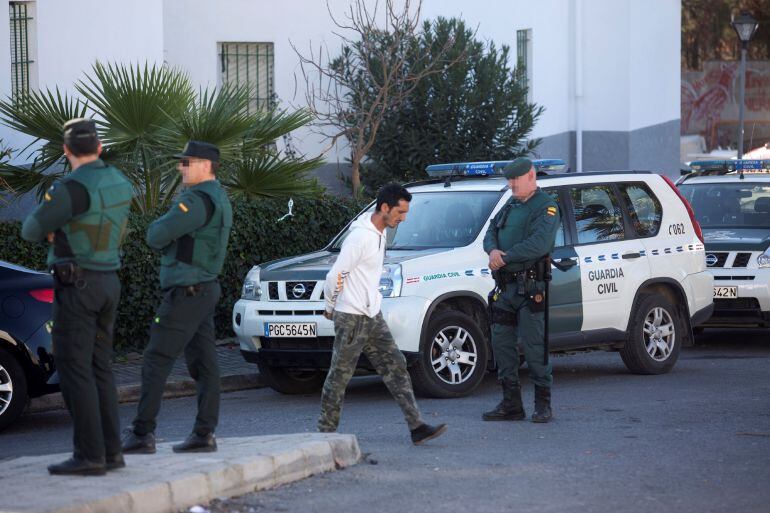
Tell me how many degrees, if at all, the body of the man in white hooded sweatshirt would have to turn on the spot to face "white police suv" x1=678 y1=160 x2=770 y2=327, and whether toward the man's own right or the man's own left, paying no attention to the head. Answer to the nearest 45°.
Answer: approximately 45° to the man's own left

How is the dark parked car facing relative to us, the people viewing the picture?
facing to the left of the viewer

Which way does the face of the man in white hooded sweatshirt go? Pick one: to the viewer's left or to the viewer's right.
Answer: to the viewer's right

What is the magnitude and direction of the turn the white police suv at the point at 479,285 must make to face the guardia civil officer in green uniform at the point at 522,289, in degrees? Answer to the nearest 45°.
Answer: approximately 45° to its left

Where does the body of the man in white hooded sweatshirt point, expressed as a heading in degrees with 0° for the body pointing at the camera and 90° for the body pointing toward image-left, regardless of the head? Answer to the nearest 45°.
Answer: approximately 270°

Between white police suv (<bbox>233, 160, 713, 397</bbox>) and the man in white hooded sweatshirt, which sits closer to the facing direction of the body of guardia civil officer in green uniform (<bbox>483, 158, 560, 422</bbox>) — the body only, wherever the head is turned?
the man in white hooded sweatshirt

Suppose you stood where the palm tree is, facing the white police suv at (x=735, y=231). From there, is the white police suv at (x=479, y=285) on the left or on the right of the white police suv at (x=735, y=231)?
right

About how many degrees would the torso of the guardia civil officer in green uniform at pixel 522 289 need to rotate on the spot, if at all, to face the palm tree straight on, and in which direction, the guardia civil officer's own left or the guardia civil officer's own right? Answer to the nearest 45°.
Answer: approximately 90° to the guardia civil officer's own right

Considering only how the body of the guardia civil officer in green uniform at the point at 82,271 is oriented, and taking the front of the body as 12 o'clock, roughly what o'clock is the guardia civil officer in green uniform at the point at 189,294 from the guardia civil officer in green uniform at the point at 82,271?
the guardia civil officer in green uniform at the point at 189,294 is roughly at 3 o'clock from the guardia civil officer in green uniform at the point at 82,271.
